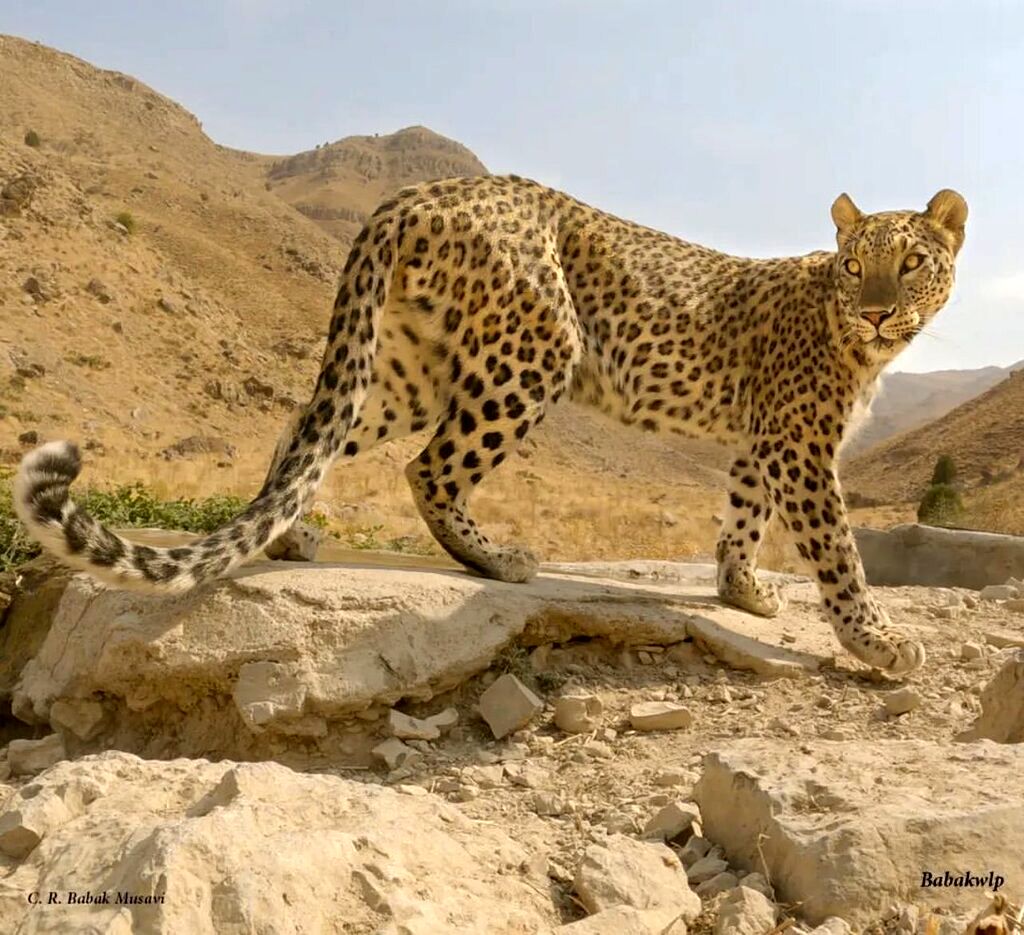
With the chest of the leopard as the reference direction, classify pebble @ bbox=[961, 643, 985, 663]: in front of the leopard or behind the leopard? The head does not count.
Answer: in front

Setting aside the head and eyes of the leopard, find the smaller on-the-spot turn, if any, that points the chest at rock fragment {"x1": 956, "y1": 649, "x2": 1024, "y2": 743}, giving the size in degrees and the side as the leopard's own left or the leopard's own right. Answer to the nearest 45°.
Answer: approximately 45° to the leopard's own right

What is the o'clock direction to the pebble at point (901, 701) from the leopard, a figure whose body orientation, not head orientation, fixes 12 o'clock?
The pebble is roughly at 1 o'clock from the leopard.

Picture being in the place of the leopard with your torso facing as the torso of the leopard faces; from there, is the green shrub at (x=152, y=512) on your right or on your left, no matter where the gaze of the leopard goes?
on your left

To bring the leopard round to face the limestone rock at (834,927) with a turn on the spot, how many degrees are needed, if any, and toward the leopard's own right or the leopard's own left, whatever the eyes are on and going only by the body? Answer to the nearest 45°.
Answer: approximately 90° to the leopard's own right

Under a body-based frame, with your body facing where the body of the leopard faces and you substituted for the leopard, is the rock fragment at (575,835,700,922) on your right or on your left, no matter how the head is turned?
on your right

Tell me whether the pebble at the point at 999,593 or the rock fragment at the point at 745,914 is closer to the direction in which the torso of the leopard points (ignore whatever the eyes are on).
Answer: the pebble

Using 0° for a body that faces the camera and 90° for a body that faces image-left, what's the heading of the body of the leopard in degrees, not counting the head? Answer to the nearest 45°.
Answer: approximately 270°

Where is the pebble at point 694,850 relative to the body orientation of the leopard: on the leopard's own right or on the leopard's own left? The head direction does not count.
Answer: on the leopard's own right

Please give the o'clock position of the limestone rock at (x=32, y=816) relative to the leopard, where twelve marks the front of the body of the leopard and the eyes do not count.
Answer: The limestone rock is roughly at 4 o'clock from the leopard.

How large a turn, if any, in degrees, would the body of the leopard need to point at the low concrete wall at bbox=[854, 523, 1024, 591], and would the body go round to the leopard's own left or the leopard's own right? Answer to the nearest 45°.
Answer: approximately 45° to the leopard's own left

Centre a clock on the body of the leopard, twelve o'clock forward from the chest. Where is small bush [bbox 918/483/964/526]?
The small bush is roughly at 10 o'clock from the leopard.

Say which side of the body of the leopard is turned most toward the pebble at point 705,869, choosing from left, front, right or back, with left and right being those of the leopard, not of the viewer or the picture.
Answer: right

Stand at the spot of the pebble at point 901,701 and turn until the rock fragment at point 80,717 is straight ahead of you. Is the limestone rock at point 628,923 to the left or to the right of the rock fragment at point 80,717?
left

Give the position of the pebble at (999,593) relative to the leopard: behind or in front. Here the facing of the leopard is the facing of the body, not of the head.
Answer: in front

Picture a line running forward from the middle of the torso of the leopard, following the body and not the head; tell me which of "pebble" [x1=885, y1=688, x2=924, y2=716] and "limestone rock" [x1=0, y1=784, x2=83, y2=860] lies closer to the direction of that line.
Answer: the pebble
